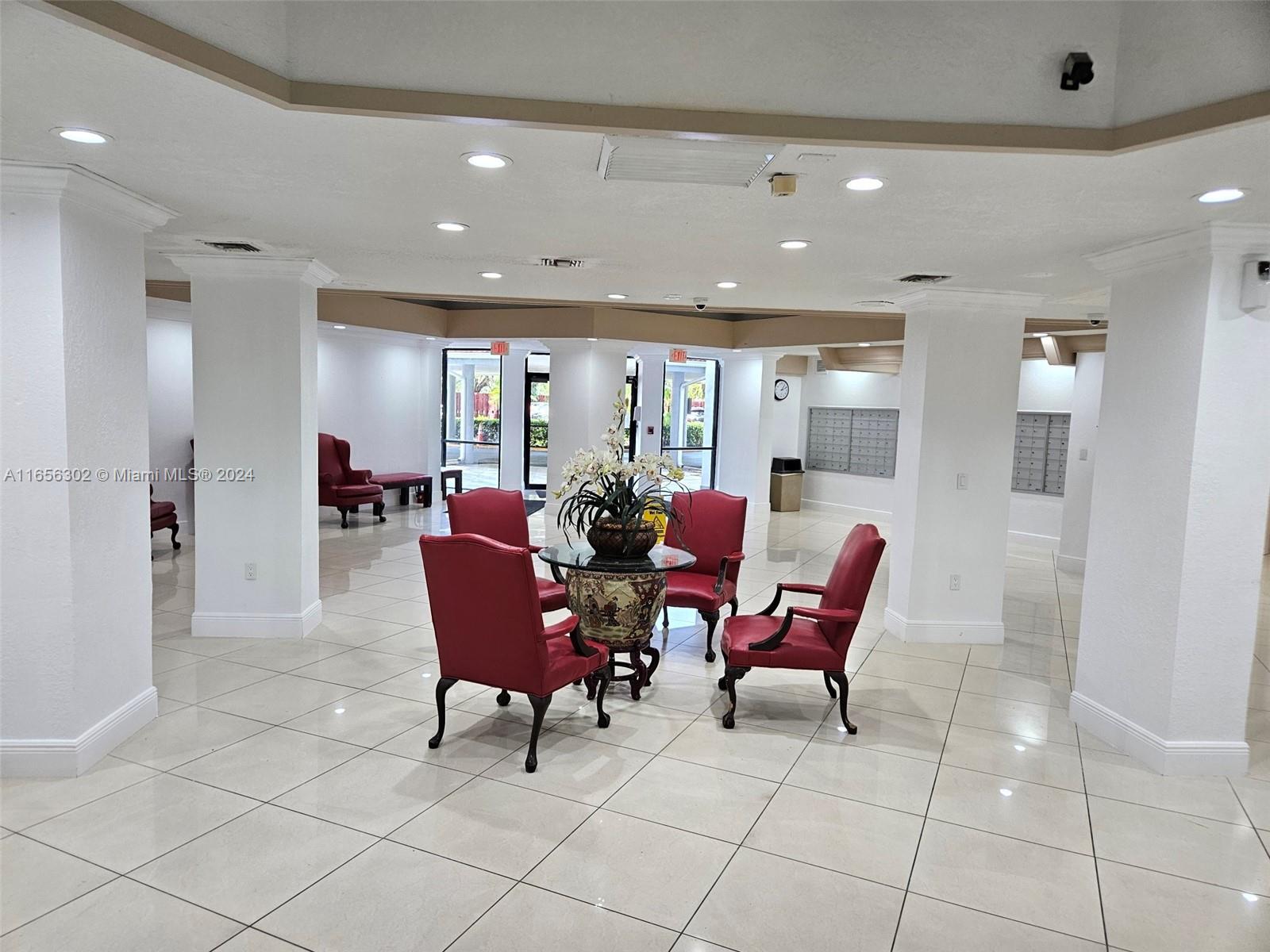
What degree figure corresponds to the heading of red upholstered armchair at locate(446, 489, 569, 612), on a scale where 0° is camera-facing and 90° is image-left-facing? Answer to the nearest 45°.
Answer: approximately 315°

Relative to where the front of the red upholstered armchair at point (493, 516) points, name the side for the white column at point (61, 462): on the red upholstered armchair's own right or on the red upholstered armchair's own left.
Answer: on the red upholstered armchair's own right

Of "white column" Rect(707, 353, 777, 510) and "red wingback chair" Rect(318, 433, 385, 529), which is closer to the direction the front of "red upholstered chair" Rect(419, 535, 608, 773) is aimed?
the white column

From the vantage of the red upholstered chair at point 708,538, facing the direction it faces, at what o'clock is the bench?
The bench is roughly at 3 o'clock from the red upholstered chair.

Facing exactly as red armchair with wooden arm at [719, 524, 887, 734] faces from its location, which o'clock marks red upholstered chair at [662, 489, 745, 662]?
The red upholstered chair is roughly at 2 o'clock from the red armchair with wooden arm.

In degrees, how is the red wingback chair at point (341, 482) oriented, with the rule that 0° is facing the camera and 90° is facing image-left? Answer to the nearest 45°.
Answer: approximately 315°

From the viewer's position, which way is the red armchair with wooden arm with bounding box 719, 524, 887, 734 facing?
facing to the left of the viewer

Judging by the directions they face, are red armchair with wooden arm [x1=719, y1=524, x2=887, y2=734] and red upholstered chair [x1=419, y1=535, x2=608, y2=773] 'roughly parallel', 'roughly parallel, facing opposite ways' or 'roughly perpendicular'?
roughly perpendicular

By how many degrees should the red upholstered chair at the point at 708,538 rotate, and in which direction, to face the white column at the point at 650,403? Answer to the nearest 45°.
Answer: approximately 135° to its right

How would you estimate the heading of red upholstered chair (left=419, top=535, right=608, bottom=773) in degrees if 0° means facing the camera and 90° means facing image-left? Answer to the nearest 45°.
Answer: approximately 225°
